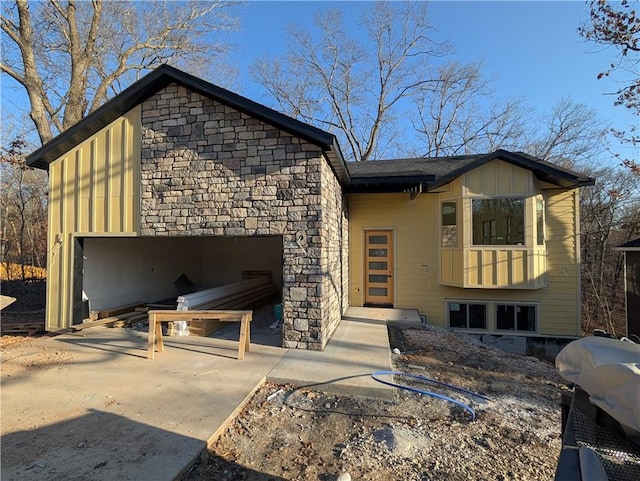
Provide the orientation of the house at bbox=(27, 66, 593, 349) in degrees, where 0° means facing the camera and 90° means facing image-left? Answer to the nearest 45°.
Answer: approximately 0°

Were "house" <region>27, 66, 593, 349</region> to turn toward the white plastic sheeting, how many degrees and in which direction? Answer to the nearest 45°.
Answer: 0° — it already faces it

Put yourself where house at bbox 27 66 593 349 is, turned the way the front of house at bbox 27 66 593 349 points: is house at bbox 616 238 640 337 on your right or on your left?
on your left

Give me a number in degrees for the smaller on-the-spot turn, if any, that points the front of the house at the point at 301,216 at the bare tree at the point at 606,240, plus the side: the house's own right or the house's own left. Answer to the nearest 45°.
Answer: approximately 135° to the house's own left

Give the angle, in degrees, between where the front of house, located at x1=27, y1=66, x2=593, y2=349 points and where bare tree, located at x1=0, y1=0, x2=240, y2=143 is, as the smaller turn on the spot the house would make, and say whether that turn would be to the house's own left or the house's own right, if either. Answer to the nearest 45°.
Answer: approximately 135° to the house's own right

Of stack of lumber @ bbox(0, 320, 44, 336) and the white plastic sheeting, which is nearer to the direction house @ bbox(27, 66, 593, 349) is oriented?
the white plastic sheeting

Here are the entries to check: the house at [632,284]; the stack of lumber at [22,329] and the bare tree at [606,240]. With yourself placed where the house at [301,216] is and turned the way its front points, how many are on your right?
1

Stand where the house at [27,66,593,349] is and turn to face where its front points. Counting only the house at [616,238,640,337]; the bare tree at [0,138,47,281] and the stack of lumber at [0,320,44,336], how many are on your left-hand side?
1

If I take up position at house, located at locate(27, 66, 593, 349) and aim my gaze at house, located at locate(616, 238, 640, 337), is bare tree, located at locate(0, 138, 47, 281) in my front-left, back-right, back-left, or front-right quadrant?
back-left

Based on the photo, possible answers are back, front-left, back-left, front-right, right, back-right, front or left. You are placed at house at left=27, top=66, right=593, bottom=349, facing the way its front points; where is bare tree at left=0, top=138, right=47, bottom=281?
back-right

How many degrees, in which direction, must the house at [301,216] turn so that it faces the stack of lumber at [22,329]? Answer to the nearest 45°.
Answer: approximately 90° to its right
